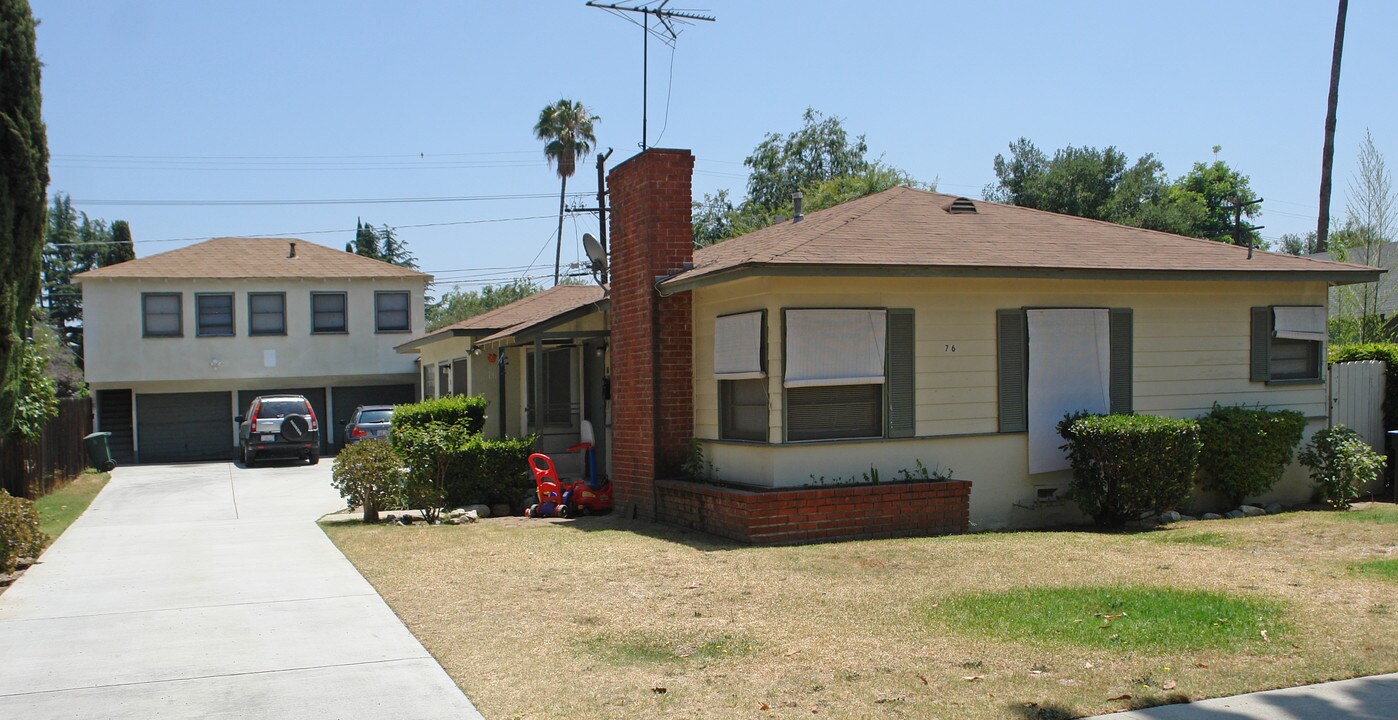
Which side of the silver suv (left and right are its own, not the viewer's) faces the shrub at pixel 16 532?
back

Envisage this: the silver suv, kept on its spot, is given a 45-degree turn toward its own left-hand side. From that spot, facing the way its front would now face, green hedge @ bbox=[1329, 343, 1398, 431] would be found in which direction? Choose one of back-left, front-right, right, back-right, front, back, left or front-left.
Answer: back

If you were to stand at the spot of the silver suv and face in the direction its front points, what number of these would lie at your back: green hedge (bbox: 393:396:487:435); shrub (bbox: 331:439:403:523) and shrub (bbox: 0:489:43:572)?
3

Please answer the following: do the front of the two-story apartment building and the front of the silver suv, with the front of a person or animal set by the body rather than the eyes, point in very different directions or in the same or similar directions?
very different directions

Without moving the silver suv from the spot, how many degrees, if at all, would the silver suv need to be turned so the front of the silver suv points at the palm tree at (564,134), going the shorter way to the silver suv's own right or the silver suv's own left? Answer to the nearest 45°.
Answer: approximately 45° to the silver suv's own right

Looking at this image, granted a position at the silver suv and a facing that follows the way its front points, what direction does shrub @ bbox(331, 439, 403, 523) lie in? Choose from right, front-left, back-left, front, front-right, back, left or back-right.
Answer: back

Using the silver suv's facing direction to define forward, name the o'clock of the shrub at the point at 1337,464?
The shrub is roughly at 5 o'clock from the silver suv.

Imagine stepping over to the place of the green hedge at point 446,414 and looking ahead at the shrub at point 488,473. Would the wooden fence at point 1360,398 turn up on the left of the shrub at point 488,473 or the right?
left

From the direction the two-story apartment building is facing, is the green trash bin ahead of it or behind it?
ahead

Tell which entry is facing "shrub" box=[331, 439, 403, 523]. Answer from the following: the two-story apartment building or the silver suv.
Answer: the two-story apartment building

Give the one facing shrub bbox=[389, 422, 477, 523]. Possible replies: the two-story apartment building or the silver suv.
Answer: the two-story apartment building

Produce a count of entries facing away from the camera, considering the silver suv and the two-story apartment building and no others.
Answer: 1

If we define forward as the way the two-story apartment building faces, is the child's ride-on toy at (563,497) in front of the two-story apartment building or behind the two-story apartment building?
in front

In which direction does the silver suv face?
away from the camera
